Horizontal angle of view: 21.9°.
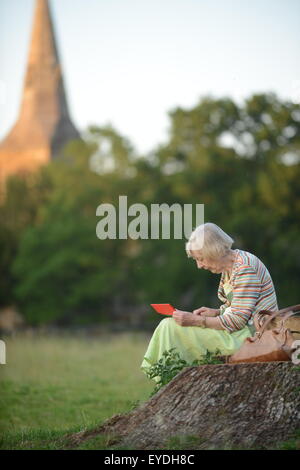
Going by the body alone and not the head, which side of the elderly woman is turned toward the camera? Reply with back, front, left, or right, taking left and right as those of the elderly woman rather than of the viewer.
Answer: left

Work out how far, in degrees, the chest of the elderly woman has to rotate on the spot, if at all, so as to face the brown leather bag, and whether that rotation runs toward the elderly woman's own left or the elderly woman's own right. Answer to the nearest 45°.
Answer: approximately 135° to the elderly woman's own left

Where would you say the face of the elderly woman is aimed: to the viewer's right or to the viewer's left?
to the viewer's left
